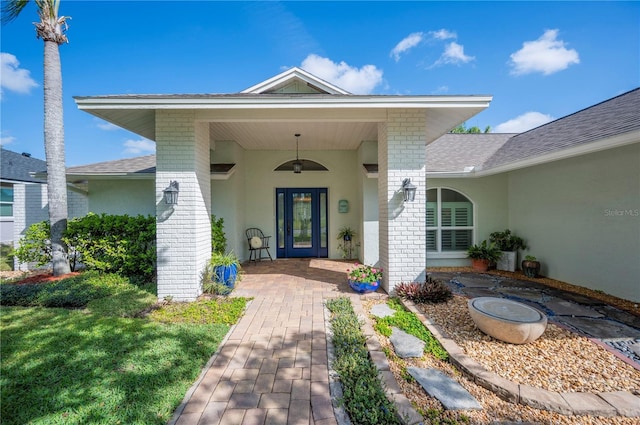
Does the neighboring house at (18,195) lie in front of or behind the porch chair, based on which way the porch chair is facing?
behind

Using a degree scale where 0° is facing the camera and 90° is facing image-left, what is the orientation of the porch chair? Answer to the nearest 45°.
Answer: approximately 315°

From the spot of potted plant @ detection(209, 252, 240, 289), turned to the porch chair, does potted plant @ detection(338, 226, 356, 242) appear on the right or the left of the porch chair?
right

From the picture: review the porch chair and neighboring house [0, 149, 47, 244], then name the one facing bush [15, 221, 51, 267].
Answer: the neighboring house
